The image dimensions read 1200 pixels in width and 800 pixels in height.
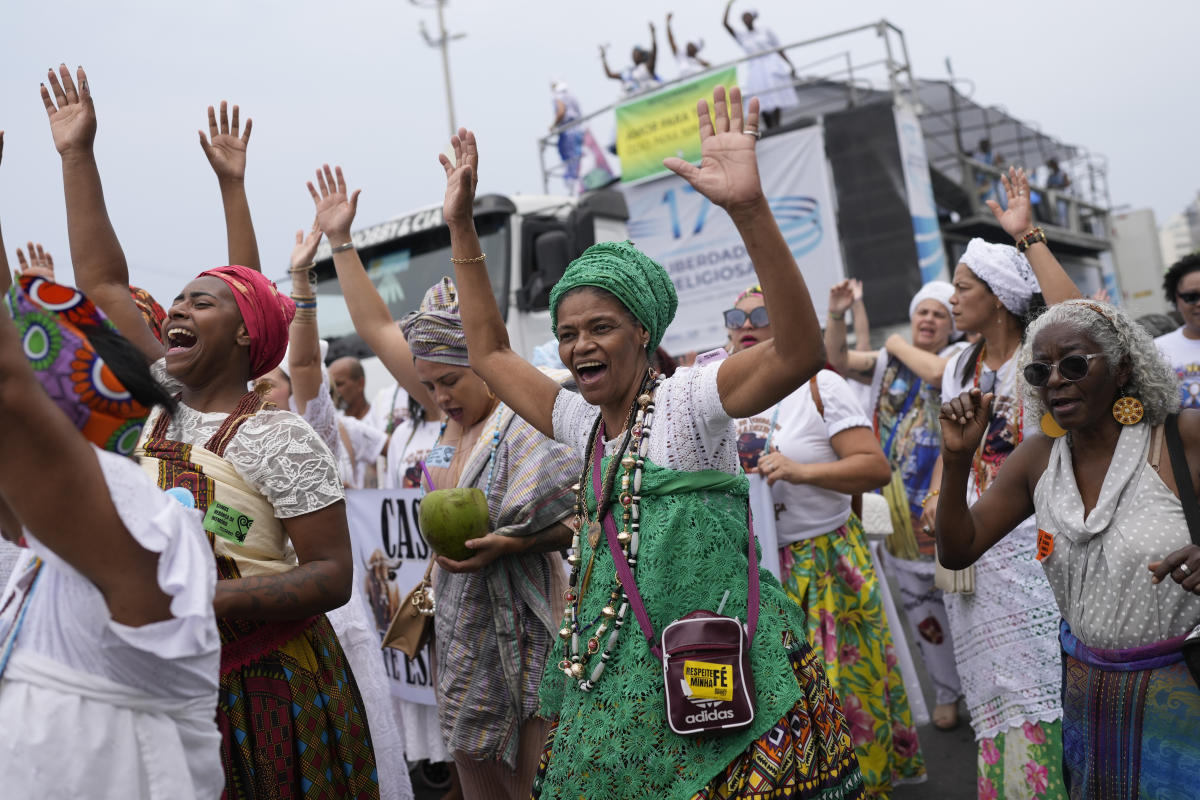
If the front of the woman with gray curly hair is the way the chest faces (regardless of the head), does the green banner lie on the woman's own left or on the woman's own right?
on the woman's own right

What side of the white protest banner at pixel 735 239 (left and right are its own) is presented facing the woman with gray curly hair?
front

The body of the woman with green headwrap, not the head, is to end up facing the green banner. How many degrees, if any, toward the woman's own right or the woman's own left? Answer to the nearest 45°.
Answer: approximately 135° to the woman's own right

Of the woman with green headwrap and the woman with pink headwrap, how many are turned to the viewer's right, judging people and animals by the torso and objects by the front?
0

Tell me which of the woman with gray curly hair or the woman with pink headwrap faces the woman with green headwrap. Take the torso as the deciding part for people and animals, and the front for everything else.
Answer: the woman with gray curly hair

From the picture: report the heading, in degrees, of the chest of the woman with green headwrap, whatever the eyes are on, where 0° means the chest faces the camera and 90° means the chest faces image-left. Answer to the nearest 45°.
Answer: approximately 45°

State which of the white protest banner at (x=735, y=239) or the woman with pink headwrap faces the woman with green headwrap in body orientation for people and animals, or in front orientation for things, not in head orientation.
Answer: the white protest banner

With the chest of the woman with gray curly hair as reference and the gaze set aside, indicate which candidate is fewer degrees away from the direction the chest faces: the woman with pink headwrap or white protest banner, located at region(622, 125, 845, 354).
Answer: the woman with pink headwrap
